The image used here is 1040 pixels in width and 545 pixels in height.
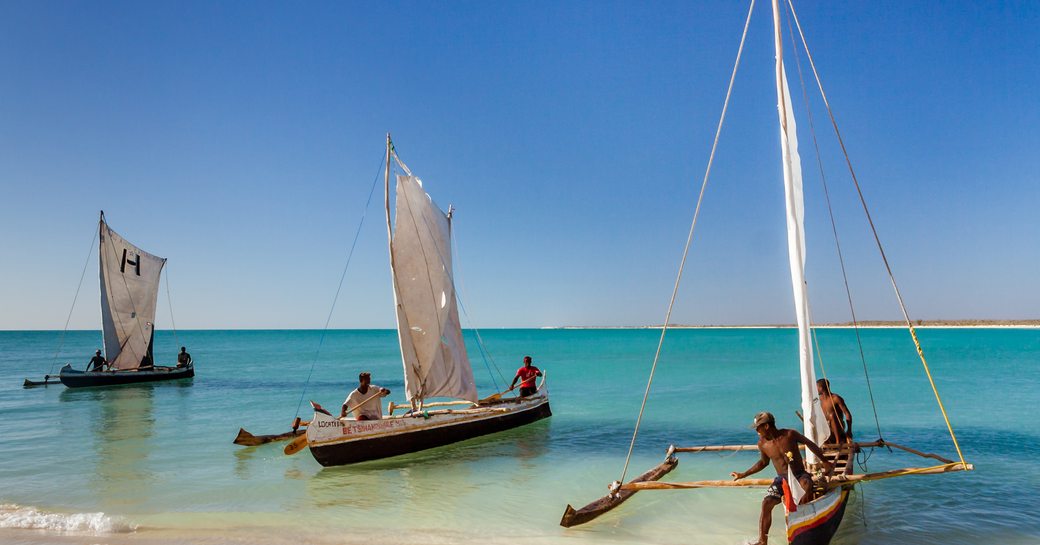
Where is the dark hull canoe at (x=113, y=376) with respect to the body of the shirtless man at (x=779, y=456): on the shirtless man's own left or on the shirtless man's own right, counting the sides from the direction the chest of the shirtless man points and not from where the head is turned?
on the shirtless man's own right

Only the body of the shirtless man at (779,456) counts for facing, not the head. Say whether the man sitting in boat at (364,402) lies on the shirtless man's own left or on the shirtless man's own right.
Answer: on the shirtless man's own right

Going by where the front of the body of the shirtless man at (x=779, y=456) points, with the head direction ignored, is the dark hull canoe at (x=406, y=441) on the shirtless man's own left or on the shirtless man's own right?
on the shirtless man's own right

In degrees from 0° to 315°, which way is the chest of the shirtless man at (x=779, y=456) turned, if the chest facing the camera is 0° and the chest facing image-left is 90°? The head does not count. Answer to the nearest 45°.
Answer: approximately 45°

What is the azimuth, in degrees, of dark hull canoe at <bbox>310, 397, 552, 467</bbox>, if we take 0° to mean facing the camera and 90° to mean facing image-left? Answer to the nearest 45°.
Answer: approximately 45°

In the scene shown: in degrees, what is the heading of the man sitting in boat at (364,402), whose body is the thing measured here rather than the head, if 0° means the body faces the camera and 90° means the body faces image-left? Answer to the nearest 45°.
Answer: approximately 0°

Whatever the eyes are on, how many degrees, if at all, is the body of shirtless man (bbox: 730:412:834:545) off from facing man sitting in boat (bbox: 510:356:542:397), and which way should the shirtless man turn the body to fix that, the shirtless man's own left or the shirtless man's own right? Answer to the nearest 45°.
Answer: approximately 90° to the shirtless man's own right
